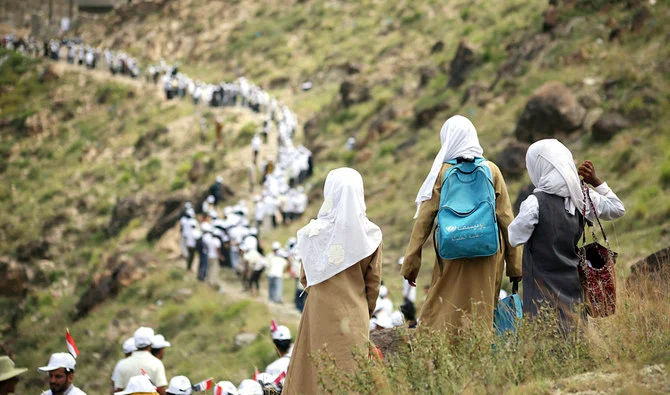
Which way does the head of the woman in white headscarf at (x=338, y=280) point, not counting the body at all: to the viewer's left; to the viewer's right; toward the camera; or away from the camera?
away from the camera

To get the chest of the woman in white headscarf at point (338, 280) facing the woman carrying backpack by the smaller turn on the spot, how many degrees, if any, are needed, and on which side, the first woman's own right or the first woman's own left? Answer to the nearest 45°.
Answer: approximately 90° to the first woman's own right

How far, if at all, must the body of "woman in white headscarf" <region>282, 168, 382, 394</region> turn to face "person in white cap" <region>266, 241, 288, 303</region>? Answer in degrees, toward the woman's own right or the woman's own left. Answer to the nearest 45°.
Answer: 0° — they already face them

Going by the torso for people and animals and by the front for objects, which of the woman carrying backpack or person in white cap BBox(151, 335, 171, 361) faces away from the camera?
the woman carrying backpack

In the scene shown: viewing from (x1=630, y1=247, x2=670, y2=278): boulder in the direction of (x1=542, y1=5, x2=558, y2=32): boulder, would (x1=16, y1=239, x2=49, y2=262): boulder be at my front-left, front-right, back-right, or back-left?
front-left

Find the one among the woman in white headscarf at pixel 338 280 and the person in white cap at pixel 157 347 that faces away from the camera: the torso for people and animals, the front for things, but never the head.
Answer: the woman in white headscarf

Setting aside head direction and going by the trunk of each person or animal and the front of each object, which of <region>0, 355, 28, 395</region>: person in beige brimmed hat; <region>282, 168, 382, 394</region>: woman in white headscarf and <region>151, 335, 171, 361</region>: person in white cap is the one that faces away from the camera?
the woman in white headscarf

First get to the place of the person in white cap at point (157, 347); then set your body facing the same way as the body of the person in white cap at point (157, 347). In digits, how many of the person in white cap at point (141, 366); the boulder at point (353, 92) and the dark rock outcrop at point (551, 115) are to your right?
1

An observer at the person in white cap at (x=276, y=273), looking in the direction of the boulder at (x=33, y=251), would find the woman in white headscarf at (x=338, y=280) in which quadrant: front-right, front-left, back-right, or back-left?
back-left

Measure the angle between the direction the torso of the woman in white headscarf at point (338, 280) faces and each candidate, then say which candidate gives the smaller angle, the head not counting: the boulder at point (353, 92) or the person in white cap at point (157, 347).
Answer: the boulder
